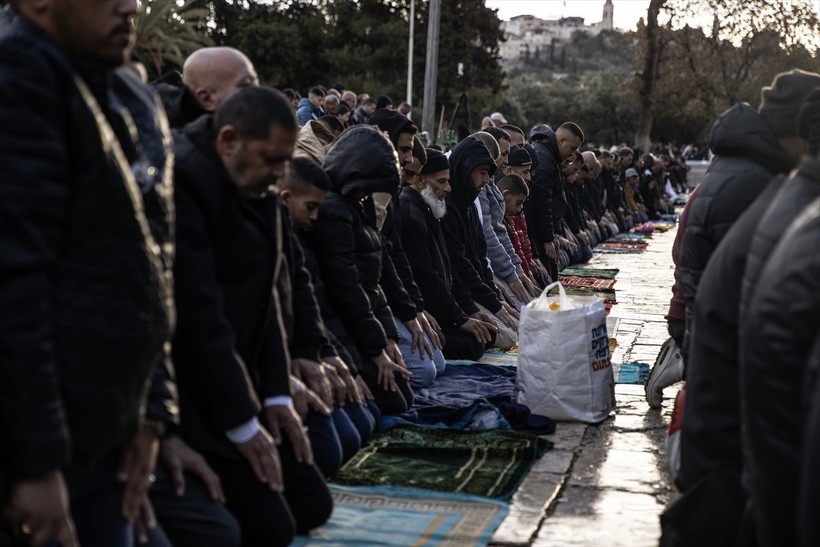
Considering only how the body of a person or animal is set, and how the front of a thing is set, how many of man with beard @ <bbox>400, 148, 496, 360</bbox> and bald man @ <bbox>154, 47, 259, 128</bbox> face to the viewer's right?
2

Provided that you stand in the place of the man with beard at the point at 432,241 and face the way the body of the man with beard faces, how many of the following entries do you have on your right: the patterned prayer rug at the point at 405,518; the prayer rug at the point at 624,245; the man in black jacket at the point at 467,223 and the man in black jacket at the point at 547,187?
1

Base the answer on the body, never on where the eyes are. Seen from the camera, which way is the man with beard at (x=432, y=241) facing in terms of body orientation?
to the viewer's right

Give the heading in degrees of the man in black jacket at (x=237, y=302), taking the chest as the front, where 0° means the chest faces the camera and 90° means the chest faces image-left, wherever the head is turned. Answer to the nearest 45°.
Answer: approximately 315°

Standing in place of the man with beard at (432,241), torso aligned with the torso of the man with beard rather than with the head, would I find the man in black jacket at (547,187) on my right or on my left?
on my left

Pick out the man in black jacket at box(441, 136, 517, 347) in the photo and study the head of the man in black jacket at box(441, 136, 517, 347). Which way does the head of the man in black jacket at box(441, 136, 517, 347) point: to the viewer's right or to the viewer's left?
to the viewer's right

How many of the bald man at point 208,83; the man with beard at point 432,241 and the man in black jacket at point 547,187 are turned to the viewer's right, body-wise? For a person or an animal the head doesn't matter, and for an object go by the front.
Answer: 3

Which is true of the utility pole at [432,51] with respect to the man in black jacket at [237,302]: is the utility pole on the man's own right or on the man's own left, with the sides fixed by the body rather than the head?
on the man's own left

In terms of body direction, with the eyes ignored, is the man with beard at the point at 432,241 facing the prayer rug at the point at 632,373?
yes

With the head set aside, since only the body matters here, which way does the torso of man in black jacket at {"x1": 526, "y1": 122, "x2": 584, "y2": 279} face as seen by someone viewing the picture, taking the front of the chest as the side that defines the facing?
to the viewer's right

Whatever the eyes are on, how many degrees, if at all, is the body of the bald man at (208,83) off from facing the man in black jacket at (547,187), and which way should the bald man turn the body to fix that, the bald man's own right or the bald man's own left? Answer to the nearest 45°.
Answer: approximately 45° to the bald man's own left

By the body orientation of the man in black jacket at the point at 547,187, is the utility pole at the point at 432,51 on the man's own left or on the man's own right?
on the man's own left

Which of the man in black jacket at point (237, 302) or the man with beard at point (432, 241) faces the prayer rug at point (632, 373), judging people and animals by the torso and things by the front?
the man with beard

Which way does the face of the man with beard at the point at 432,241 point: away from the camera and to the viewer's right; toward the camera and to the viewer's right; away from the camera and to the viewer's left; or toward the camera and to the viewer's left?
toward the camera and to the viewer's right

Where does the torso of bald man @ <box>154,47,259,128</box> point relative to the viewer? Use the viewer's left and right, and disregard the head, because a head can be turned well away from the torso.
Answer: facing to the right of the viewer
